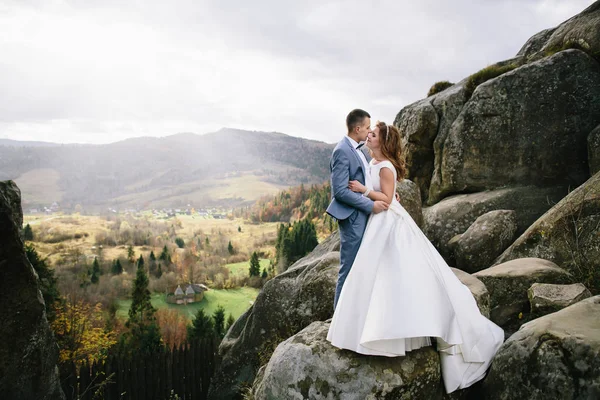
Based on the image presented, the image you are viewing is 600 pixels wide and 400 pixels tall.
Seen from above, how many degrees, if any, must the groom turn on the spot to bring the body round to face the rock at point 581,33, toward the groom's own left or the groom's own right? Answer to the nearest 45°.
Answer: approximately 45° to the groom's own left

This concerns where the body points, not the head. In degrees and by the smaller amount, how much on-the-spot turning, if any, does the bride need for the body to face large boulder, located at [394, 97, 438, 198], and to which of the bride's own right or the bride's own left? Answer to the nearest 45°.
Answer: approximately 90° to the bride's own right

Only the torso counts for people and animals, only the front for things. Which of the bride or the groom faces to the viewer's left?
the bride

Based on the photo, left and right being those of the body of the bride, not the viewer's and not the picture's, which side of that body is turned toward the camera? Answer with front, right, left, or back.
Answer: left

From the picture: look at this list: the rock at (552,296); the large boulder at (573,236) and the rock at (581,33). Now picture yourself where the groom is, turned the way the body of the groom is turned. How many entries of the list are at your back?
0

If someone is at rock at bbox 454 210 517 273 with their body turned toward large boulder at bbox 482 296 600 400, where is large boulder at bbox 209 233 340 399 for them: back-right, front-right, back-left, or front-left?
front-right

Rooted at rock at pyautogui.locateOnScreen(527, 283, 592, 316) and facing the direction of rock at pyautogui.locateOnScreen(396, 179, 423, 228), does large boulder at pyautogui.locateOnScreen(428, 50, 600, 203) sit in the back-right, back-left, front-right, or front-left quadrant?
front-right

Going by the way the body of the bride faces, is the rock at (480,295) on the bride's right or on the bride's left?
on the bride's right

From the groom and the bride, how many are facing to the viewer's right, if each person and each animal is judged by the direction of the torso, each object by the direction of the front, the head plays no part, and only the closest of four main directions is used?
1

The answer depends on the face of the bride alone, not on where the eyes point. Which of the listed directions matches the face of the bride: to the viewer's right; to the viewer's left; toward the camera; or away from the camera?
to the viewer's left

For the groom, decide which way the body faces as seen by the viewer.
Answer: to the viewer's right

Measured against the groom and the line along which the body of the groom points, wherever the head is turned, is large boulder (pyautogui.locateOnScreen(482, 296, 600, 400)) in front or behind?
in front

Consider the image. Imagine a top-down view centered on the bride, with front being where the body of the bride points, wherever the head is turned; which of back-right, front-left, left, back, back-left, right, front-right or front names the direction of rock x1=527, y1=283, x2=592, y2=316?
back-right

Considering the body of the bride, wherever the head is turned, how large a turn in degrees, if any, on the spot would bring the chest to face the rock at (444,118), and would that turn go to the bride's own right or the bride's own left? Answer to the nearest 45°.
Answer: approximately 90° to the bride's own right
